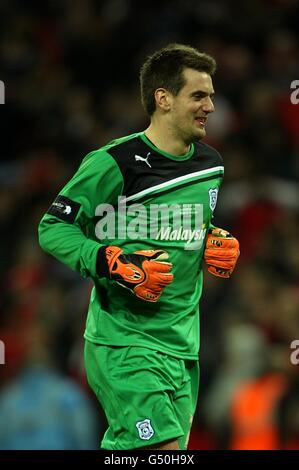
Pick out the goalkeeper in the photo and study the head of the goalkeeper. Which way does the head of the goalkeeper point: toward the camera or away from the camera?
toward the camera

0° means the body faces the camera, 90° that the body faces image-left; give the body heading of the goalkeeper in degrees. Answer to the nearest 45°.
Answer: approximately 315°
